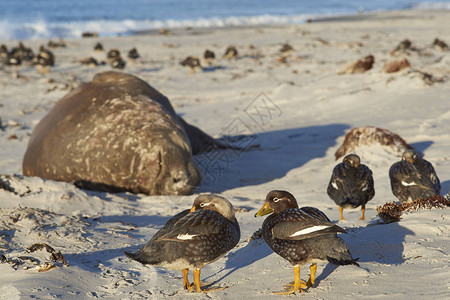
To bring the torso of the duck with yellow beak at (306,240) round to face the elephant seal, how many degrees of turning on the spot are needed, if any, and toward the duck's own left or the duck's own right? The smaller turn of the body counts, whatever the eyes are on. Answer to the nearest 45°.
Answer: approximately 45° to the duck's own right

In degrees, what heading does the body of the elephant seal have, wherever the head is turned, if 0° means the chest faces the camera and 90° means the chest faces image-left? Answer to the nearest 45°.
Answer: approximately 315°

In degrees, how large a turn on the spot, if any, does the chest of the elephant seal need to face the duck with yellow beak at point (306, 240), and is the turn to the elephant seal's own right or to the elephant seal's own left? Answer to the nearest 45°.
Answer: approximately 45° to the elephant seal's own right

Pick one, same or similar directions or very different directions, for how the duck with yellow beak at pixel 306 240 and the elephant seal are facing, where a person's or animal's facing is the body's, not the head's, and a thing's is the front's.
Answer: very different directions

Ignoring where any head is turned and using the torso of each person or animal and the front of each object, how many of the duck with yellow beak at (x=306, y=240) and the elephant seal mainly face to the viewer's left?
1

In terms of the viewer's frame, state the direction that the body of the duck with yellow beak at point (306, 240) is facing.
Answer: to the viewer's left
